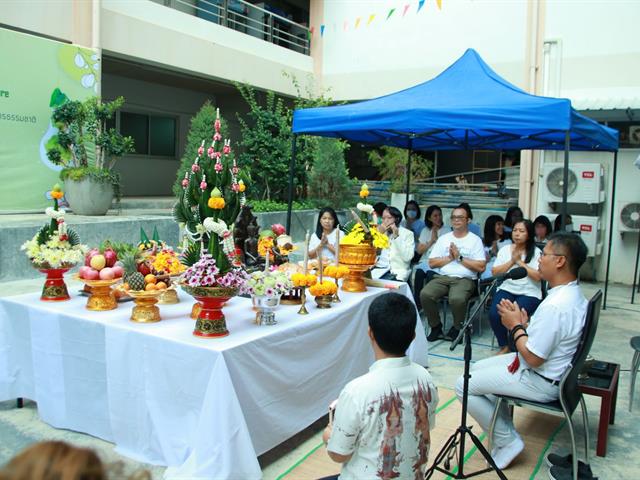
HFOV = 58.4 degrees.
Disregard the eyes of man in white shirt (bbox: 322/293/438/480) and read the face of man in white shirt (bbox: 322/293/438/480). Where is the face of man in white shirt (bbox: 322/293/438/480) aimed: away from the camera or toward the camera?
away from the camera

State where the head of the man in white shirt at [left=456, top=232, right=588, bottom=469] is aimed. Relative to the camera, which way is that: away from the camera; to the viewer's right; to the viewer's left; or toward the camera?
to the viewer's left

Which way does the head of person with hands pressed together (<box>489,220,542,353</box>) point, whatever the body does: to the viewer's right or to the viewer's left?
to the viewer's left

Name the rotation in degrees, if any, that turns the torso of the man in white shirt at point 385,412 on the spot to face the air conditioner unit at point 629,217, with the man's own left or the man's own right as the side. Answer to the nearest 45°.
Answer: approximately 90° to the man's own right

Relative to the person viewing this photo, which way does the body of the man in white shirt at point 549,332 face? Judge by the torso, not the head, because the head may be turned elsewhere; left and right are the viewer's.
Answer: facing to the left of the viewer

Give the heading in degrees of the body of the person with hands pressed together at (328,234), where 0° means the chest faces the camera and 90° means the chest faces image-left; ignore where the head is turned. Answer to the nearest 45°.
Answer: approximately 0°

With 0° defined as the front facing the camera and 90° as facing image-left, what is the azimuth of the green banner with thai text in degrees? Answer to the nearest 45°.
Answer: approximately 315°
